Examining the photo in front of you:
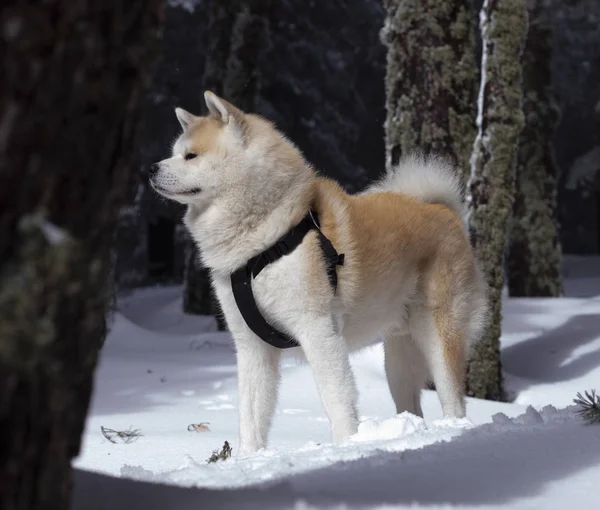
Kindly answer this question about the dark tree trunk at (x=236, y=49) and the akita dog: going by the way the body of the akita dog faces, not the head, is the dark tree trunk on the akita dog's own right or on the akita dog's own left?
on the akita dog's own right

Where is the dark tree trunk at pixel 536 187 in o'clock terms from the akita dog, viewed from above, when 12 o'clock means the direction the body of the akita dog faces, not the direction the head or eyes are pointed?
The dark tree trunk is roughly at 5 o'clock from the akita dog.

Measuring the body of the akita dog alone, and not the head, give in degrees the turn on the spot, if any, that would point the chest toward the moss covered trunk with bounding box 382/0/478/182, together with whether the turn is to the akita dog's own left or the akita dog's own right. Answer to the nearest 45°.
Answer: approximately 135° to the akita dog's own right

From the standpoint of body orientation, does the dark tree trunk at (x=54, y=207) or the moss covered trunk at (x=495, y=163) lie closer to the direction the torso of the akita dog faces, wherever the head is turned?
the dark tree trunk

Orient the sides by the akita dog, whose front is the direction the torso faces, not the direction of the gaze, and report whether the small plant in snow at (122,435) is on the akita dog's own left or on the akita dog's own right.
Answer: on the akita dog's own right

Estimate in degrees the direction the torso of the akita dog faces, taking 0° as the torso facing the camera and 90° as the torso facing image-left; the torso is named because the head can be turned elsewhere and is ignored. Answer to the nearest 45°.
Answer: approximately 45°

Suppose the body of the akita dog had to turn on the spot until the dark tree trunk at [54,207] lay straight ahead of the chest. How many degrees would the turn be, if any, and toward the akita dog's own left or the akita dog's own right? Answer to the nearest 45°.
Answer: approximately 45° to the akita dog's own left

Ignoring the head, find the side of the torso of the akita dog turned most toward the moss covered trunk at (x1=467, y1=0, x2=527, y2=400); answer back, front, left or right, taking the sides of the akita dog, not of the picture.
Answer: back
